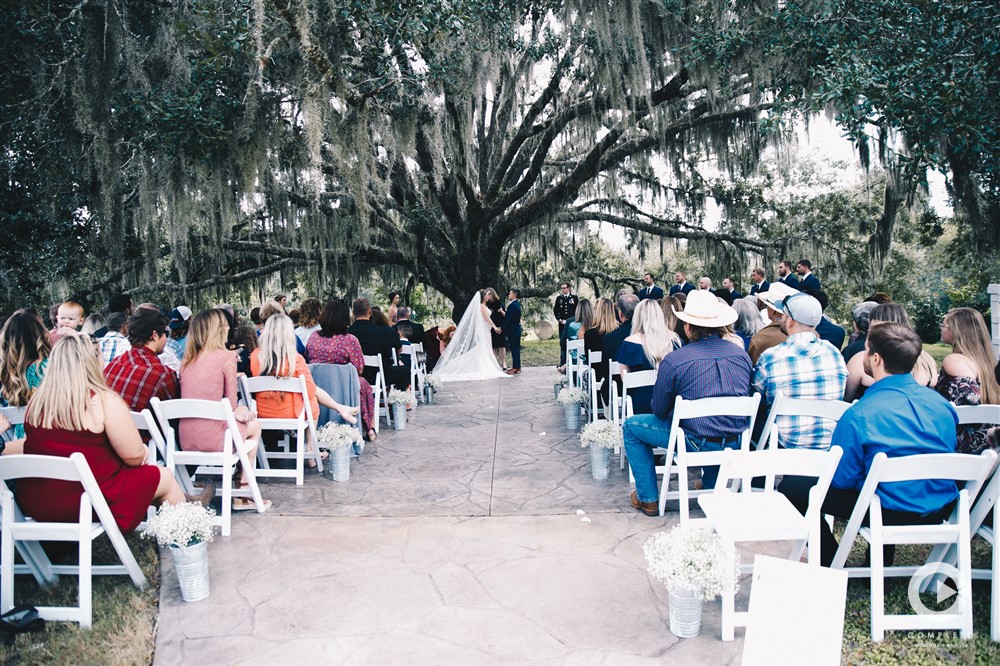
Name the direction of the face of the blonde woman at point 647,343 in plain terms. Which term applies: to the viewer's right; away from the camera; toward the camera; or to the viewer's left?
away from the camera

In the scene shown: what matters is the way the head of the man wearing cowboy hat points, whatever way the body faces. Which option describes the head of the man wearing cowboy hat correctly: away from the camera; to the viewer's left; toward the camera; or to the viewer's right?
away from the camera

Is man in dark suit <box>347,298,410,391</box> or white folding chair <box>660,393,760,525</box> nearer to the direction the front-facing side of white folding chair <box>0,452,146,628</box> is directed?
the man in dark suit

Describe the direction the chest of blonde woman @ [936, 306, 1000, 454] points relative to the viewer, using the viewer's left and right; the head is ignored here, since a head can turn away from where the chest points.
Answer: facing away from the viewer and to the left of the viewer

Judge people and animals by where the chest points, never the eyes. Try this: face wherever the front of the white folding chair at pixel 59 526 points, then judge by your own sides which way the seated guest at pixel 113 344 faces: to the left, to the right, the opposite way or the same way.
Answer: the same way

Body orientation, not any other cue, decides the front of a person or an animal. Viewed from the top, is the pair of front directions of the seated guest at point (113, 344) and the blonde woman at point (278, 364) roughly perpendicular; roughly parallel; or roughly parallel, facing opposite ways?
roughly parallel

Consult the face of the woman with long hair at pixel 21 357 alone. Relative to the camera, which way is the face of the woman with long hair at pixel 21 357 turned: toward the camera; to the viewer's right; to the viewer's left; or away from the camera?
away from the camera

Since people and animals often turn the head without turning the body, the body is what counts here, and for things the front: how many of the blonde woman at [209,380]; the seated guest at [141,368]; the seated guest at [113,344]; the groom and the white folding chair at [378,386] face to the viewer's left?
1

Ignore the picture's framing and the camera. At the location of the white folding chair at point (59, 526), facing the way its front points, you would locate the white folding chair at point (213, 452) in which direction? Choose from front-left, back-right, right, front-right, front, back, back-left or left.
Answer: front

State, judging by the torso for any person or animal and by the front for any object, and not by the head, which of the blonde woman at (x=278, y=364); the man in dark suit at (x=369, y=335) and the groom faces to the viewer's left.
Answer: the groom

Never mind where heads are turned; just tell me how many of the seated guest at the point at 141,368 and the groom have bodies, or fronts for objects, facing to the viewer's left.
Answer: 1

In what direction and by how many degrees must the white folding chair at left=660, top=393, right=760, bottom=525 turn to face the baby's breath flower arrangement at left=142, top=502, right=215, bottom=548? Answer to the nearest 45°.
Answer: approximately 90° to its left

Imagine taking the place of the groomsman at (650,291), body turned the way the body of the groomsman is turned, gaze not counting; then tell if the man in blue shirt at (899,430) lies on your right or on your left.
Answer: on your left

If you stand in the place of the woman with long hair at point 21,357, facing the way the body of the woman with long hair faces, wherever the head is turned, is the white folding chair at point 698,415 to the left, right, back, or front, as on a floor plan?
right

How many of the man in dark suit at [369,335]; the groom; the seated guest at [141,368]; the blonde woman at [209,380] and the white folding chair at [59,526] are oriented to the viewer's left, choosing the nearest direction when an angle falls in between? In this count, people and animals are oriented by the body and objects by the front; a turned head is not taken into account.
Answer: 1

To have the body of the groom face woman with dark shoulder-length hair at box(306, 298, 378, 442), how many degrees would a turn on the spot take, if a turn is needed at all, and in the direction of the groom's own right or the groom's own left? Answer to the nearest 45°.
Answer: approximately 90° to the groom's own left
